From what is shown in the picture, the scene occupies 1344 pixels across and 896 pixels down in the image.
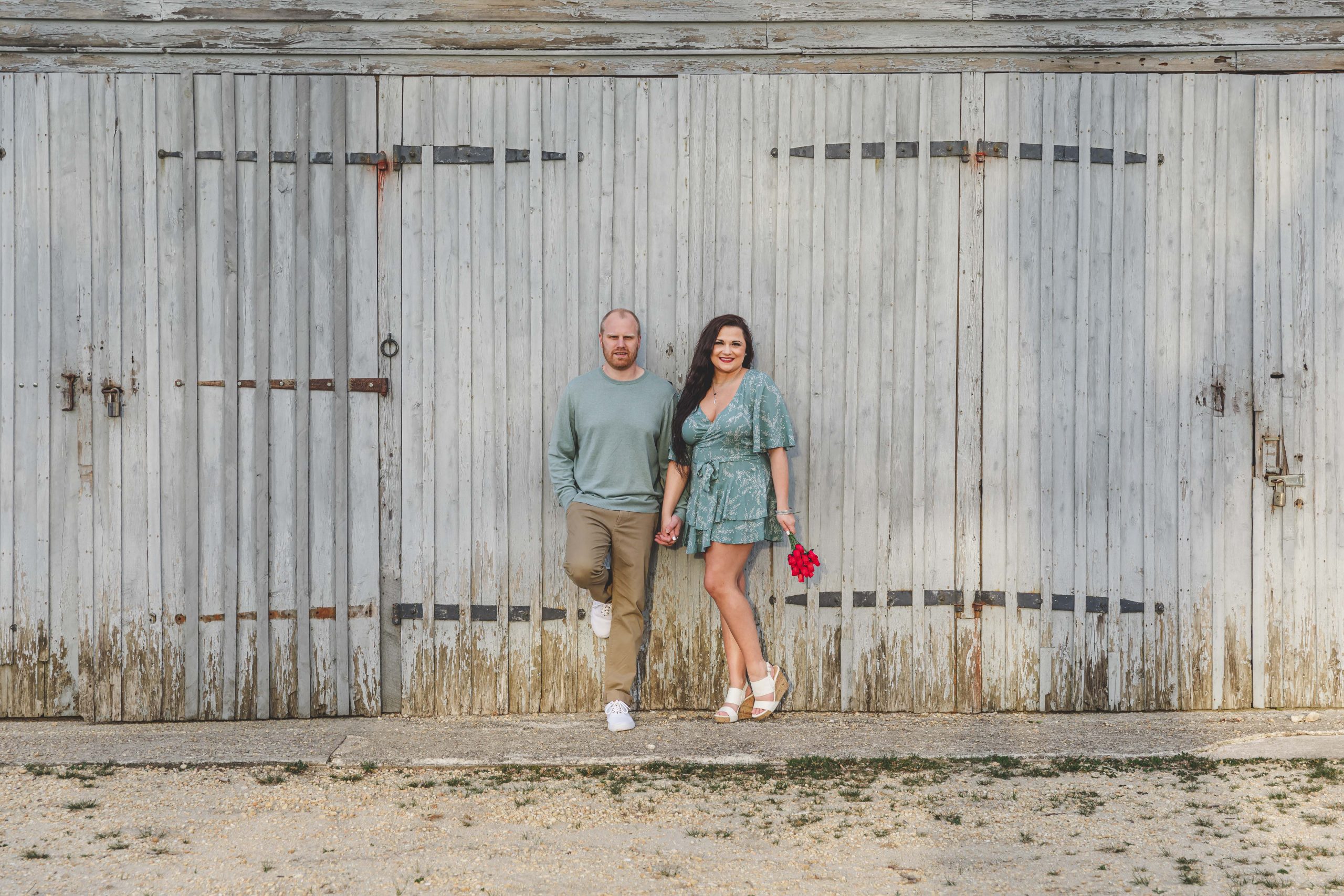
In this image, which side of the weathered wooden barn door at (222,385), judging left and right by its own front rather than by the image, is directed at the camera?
front

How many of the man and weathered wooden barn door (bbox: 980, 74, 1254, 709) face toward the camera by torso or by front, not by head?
2

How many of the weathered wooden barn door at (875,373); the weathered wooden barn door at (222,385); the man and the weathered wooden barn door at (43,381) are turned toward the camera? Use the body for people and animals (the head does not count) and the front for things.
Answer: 4

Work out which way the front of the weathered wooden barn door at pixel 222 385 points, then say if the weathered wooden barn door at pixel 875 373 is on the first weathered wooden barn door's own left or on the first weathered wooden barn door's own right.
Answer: on the first weathered wooden barn door's own left

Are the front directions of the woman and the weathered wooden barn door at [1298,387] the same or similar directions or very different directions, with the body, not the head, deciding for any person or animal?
same or similar directions

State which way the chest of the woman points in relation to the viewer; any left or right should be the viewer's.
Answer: facing the viewer and to the left of the viewer

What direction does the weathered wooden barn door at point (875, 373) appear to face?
toward the camera

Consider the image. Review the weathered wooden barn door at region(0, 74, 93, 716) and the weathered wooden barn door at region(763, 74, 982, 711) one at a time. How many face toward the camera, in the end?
2

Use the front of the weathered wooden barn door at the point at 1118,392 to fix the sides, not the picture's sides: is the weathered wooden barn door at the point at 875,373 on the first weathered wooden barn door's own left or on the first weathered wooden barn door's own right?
on the first weathered wooden barn door's own right

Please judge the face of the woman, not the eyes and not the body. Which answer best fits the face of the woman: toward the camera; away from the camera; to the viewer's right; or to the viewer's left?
toward the camera

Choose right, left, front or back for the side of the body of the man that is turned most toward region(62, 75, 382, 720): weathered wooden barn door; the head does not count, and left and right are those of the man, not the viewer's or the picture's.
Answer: right

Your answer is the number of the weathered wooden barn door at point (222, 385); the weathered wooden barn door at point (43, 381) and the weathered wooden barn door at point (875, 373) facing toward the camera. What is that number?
3

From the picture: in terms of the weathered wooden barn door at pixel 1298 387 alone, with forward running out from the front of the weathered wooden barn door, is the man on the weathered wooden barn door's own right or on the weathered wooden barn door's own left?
on the weathered wooden barn door's own right

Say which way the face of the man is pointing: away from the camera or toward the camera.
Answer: toward the camera

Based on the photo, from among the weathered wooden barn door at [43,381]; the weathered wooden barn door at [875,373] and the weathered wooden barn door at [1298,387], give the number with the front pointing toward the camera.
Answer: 3

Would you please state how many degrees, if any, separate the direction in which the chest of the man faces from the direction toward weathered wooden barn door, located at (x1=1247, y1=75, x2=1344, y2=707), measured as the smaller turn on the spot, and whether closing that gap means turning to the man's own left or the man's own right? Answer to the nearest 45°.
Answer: approximately 90° to the man's own left
